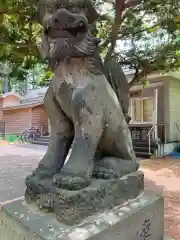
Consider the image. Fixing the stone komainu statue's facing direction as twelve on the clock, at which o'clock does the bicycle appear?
The bicycle is roughly at 4 o'clock from the stone komainu statue.

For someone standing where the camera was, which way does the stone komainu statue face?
facing the viewer and to the left of the viewer
